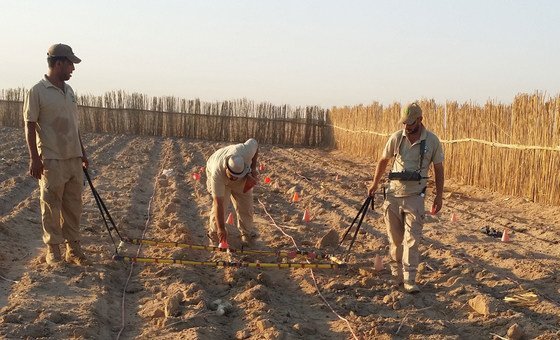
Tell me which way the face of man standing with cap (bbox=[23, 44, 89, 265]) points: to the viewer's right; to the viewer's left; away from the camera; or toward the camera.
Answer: to the viewer's right

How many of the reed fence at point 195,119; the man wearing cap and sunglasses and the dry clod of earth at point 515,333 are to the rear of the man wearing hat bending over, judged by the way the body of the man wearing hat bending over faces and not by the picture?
1

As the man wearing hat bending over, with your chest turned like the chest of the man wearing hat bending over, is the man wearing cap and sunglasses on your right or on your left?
on your left

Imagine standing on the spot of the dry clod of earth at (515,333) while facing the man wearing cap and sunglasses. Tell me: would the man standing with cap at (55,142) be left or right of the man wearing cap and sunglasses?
left

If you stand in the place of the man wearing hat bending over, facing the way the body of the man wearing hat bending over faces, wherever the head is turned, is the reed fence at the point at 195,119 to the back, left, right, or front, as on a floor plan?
back

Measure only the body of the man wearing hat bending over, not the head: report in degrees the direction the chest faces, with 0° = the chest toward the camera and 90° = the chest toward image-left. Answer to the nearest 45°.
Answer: approximately 0°

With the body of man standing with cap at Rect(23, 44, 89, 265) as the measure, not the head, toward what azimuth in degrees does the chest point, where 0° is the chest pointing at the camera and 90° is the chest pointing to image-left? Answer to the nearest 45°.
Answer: approximately 315°

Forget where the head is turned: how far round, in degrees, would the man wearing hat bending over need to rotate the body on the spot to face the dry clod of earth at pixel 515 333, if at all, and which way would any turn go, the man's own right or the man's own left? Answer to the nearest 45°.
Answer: approximately 45° to the man's own left
